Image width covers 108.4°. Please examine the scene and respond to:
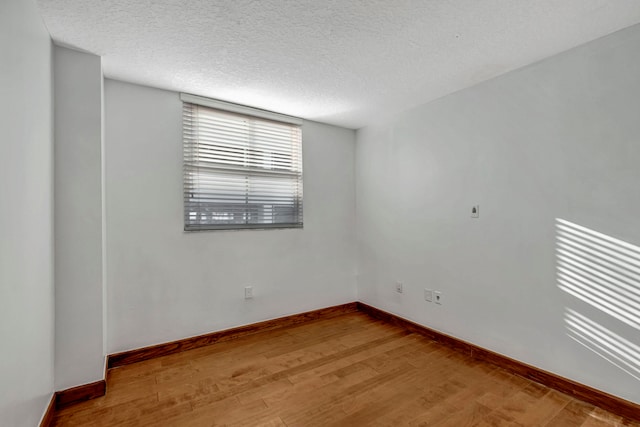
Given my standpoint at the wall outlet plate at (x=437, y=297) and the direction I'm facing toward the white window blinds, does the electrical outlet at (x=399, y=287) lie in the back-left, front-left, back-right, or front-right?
front-right

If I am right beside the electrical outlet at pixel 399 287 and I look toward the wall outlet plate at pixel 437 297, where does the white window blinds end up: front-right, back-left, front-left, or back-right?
back-right

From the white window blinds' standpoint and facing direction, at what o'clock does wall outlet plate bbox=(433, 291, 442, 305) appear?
The wall outlet plate is roughly at 11 o'clock from the white window blinds.

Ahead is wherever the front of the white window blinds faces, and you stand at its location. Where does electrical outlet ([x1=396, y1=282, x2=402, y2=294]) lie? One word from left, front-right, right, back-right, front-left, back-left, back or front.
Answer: front-left

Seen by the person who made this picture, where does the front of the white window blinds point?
facing the viewer and to the right of the viewer

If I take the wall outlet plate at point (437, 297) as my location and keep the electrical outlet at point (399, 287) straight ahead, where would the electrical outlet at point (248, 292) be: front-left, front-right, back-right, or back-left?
front-left

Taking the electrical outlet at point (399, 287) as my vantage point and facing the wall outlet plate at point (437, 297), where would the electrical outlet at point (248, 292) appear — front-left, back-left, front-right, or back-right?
back-right
